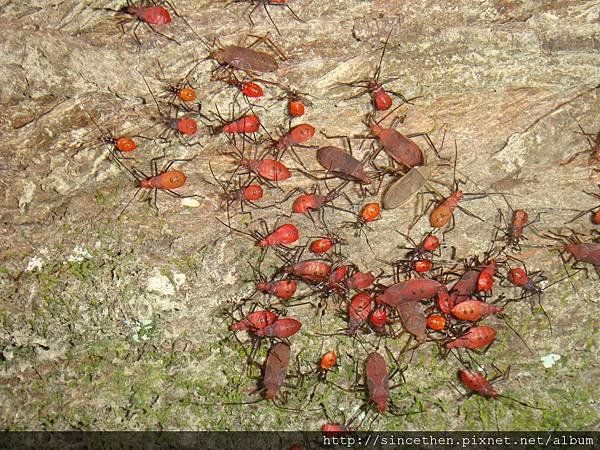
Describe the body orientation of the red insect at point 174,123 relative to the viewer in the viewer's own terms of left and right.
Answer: facing to the left of the viewer

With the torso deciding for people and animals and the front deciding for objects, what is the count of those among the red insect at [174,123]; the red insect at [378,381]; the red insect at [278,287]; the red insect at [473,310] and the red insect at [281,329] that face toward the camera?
1

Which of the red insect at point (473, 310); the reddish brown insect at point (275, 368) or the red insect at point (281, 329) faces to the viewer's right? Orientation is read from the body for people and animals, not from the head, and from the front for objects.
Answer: the red insect at point (473, 310)

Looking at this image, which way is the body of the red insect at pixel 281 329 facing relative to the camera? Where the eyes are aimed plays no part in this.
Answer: to the viewer's left

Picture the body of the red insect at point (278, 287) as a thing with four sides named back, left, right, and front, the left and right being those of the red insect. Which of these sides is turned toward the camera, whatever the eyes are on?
left

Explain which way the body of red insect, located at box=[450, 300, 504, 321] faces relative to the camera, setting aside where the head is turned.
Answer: to the viewer's right
